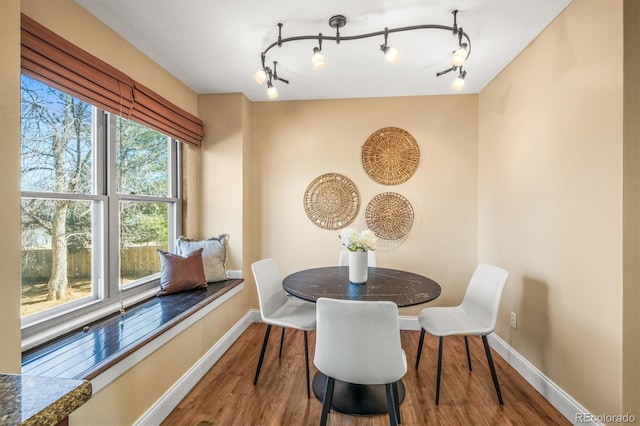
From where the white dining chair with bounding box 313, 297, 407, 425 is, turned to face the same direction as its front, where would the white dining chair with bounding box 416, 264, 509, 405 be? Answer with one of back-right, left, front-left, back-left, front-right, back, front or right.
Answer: front-right

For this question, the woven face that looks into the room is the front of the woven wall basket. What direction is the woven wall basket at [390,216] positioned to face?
toward the camera

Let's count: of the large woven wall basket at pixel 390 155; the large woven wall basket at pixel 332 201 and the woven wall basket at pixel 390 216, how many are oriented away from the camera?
0

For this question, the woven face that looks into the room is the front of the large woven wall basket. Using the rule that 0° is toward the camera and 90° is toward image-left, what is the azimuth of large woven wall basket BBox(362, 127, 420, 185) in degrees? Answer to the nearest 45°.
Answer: approximately 0°

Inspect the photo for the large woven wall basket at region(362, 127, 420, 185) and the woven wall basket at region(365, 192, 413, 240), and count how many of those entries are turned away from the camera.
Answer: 0

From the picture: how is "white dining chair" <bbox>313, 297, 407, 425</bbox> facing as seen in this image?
away from the camera

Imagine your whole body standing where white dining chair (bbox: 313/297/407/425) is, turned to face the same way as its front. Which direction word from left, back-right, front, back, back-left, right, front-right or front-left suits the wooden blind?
left

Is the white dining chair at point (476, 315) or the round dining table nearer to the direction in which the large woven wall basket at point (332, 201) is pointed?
the round dining table

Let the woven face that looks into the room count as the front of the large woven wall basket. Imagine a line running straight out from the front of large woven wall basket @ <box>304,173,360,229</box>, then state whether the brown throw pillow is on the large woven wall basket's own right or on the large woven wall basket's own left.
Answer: on the large woven wall basket's own right

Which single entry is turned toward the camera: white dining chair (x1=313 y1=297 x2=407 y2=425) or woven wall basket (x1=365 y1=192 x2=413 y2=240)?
the woven wall basket

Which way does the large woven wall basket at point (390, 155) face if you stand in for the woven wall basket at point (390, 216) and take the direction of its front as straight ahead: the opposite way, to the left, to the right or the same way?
the same way

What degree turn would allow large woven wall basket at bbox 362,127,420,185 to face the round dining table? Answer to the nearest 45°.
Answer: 0° — it already faces it

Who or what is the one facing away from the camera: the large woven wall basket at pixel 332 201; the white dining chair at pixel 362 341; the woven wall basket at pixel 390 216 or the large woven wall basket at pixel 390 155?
the white dining chair

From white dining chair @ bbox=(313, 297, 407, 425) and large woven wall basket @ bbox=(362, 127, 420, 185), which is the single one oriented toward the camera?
the large woven wall basket

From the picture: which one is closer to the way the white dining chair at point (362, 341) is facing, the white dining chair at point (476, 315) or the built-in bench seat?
the white dining chair

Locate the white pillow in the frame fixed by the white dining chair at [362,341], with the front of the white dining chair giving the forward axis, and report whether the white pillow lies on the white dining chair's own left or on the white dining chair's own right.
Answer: on the white dining chair's own left

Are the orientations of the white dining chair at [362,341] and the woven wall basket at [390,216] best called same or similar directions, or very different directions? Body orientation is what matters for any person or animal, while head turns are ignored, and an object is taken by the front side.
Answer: very different directions

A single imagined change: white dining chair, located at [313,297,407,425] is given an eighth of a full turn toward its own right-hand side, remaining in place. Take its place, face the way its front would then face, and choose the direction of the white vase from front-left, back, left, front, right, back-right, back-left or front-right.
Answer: front-left

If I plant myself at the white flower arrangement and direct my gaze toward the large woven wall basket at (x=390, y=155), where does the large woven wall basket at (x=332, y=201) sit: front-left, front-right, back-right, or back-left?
front-left

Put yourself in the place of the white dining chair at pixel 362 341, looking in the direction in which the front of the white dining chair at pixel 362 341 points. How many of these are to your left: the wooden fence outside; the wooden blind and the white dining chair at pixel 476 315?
2

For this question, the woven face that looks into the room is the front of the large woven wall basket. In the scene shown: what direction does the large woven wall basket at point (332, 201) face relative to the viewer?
toward the camera

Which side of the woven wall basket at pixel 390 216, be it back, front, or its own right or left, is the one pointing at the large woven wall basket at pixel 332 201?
right
